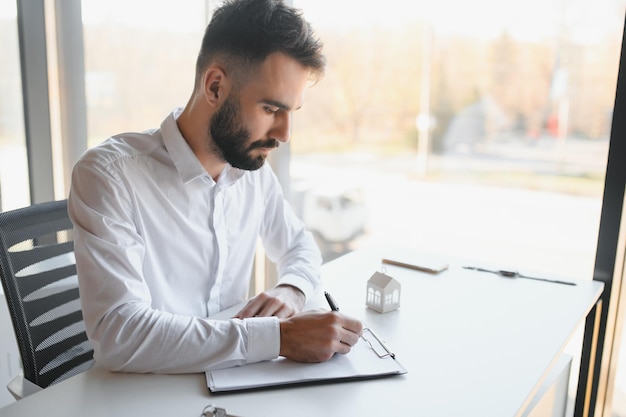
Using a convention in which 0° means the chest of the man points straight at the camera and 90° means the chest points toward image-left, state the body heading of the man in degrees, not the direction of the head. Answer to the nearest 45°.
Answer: approximately 315°

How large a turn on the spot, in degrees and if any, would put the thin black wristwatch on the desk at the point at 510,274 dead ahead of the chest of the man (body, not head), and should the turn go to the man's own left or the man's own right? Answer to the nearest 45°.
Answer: approximately 45° to the man's own left
